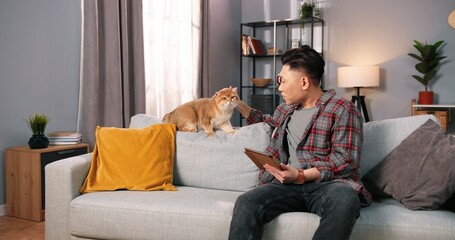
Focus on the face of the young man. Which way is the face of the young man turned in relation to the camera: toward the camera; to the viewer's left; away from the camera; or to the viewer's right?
to the viewer's left

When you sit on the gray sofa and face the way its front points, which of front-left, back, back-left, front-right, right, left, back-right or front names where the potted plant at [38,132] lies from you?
back-right

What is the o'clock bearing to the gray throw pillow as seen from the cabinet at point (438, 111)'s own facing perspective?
The gray throw pillow is roughly at 12 o'clock from the cabinet.

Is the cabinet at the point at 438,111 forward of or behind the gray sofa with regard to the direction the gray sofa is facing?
behind

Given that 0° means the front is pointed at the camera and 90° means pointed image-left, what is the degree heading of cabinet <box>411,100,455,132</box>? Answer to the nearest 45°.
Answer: approximately 0°

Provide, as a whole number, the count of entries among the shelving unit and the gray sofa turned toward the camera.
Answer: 2

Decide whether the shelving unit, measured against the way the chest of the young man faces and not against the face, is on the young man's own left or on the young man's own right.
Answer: on the young man's own right

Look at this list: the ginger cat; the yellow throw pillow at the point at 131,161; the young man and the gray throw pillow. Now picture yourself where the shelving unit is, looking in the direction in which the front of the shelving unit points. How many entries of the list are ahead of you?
4
